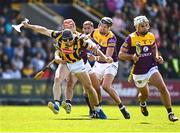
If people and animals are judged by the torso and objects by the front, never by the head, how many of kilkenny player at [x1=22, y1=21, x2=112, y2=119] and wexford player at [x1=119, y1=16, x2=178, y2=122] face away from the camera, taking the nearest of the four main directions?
0

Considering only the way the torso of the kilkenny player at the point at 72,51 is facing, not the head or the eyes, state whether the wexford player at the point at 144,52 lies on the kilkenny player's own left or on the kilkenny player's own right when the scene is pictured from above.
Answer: on the kilkenny player's own left
